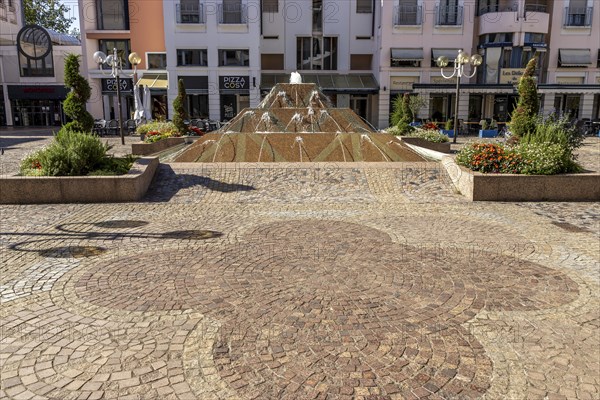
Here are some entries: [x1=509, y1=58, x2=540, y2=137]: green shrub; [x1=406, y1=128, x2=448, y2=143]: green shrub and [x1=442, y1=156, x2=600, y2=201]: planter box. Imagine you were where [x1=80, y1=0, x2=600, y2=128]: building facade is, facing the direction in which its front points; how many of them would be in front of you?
3

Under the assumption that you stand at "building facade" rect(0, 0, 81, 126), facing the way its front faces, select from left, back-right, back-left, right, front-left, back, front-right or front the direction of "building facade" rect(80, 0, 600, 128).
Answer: front-left

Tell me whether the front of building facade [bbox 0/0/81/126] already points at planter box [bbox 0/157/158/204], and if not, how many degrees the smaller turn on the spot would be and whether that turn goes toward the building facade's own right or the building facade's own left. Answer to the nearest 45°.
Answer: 0° — it already faces it

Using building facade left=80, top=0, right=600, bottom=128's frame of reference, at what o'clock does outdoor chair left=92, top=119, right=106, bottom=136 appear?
The outdoor chair is roughly at 2 o'clock from the building facade.

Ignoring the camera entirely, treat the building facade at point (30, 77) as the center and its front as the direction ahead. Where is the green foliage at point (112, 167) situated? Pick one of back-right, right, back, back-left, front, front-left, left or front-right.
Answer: front

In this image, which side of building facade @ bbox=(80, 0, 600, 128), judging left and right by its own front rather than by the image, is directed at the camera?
front

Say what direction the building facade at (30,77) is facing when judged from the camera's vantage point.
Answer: facing the viewer

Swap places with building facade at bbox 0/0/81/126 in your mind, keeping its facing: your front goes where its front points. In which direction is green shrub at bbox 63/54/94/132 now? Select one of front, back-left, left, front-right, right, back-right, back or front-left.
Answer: front

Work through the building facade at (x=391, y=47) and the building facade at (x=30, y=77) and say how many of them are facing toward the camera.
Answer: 2

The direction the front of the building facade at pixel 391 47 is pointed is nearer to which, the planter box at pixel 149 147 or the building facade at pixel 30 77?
the planter box

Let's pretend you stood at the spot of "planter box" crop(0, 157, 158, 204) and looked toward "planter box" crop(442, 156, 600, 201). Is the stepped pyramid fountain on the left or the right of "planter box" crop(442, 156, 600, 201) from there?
left

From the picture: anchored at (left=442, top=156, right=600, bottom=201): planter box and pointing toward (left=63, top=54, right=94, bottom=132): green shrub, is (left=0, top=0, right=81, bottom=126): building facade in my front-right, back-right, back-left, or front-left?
front-right
